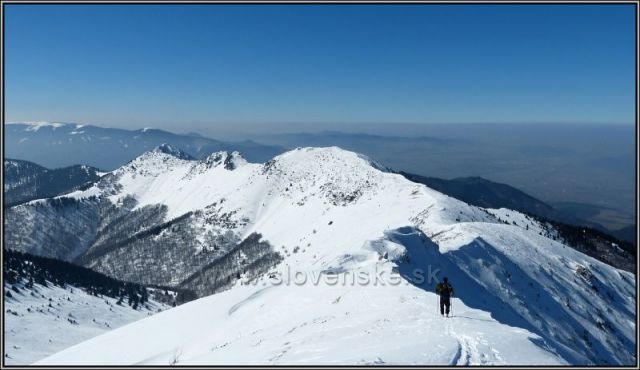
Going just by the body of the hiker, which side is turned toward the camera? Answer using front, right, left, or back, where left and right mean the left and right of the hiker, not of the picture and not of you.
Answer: back
